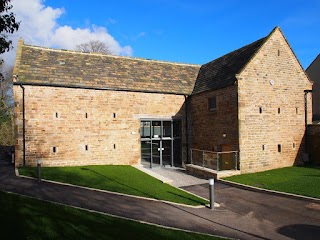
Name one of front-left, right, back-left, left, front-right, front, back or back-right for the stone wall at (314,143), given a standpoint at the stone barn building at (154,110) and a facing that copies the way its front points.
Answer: left

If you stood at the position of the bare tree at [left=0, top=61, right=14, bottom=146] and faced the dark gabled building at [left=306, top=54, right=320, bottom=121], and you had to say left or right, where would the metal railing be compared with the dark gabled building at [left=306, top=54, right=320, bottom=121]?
right

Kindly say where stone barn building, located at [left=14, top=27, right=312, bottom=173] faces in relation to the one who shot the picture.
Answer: facing the viewer

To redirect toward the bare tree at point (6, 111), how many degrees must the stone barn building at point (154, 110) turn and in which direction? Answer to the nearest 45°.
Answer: approximately 135° to its right

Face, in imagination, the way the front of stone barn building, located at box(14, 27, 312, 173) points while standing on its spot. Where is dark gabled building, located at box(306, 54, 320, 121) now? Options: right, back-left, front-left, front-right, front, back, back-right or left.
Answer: back-left
